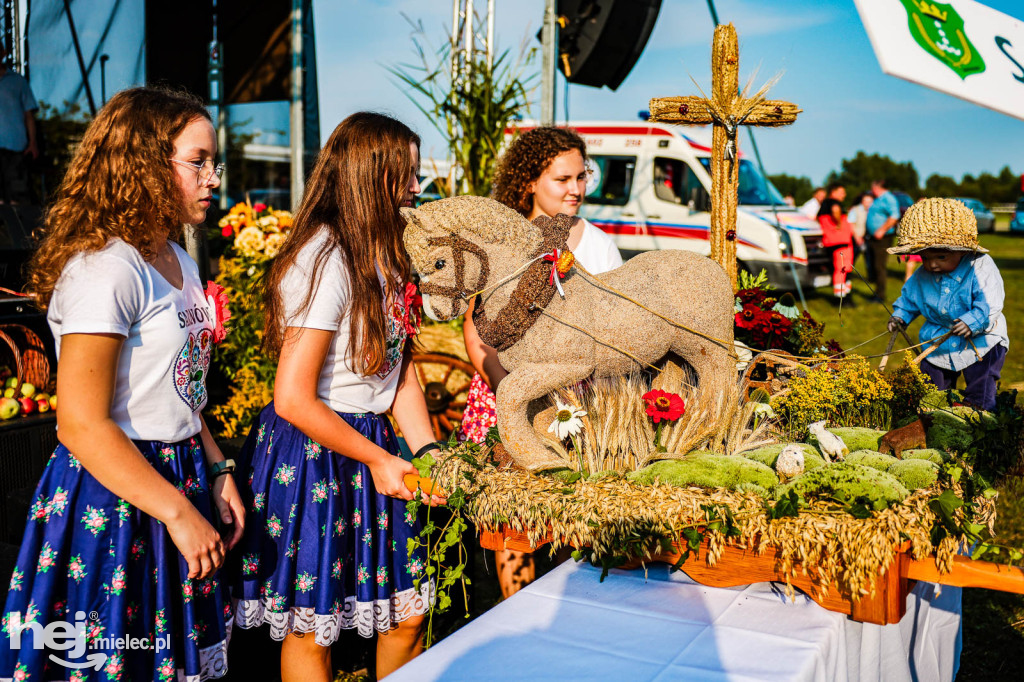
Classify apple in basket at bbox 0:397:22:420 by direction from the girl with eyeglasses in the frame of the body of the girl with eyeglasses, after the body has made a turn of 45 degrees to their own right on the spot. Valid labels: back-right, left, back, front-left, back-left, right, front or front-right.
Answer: back-left

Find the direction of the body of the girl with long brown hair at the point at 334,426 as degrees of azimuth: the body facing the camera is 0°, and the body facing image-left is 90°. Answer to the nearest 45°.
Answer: approximately 270°

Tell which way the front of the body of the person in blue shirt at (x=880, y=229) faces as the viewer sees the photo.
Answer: to the viewer's left

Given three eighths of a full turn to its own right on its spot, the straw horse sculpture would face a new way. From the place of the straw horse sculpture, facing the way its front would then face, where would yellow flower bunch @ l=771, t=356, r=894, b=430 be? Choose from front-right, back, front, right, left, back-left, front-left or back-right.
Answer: front

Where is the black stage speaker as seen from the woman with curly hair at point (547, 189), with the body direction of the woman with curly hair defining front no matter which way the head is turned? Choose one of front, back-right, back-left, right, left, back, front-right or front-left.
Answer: back-left

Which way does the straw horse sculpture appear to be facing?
to the viewer's left

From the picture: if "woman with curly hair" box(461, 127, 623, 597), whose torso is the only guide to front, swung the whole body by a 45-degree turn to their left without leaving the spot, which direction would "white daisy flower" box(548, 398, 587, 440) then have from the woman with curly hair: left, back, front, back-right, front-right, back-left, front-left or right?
right

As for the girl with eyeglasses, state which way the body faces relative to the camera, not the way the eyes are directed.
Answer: to the viewer's right

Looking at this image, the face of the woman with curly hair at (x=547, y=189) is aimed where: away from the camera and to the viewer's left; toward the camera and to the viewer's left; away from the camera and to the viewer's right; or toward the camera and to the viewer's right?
toward the camera and to the viewer's right
